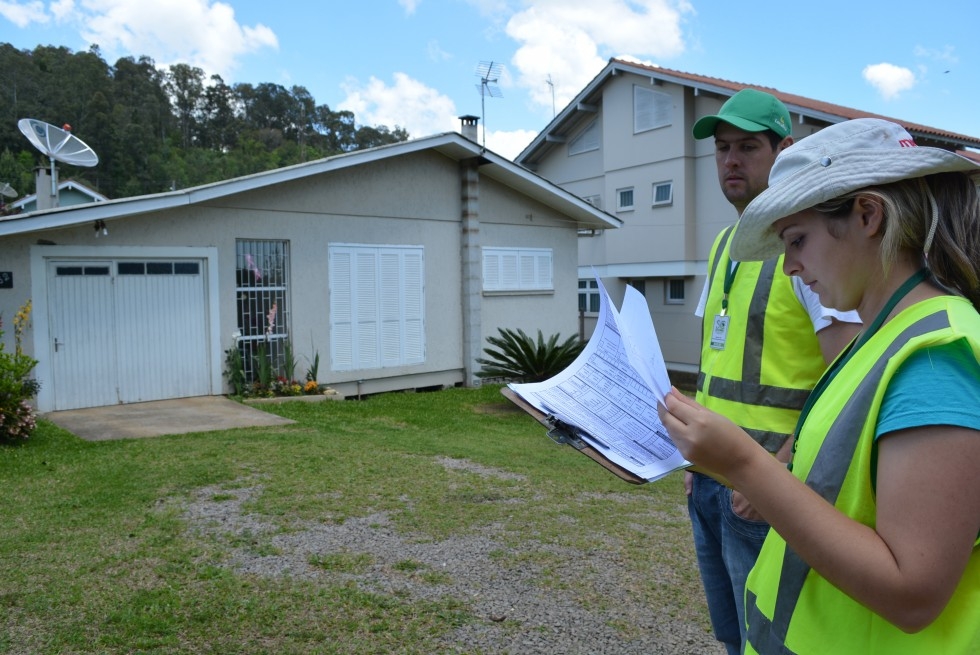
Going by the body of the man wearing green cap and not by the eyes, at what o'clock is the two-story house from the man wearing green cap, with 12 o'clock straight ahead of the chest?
The two-story house is roughly at 4 o'clock from the man wearing green cap.

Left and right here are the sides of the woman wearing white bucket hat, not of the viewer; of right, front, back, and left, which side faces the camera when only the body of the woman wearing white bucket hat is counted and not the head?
left

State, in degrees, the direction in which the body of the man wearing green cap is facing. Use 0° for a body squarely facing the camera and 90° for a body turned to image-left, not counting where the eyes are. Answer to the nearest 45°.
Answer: approximately 45°

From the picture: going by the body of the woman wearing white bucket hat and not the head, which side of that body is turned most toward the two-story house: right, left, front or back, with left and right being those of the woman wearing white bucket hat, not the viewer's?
right

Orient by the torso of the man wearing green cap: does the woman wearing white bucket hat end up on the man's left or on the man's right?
on the man's left

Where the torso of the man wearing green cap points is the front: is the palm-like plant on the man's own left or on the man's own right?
on the man's own right

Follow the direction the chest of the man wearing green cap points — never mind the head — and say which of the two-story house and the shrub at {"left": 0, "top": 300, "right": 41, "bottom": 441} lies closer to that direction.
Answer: the shrub

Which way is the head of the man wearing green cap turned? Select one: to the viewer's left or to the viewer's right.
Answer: to the viewer's left

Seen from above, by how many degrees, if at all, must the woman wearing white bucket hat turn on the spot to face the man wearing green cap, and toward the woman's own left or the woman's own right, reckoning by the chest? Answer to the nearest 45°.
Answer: approximately 90° to the woman's own right
